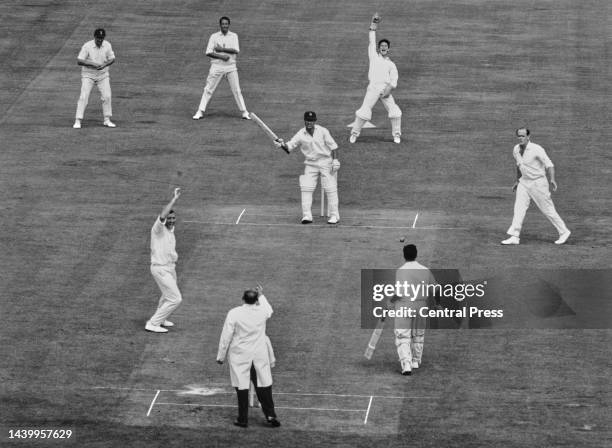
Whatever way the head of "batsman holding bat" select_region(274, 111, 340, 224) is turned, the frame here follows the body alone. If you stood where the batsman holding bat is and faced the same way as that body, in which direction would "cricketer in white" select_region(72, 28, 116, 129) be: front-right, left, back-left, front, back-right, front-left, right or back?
back-right

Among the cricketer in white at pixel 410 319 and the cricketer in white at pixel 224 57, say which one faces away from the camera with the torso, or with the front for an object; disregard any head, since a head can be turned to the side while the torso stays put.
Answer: the cricketer in white at pixel 410 319

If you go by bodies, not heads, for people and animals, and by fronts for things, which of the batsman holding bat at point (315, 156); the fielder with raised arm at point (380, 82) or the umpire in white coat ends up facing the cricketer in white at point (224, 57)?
the umpire in white coat

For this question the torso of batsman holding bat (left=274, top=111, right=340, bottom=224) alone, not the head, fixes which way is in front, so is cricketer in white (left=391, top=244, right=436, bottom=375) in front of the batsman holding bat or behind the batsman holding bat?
in front

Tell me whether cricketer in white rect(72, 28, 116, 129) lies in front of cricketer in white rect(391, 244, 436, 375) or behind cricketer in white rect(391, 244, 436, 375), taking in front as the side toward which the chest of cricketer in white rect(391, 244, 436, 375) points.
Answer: in front

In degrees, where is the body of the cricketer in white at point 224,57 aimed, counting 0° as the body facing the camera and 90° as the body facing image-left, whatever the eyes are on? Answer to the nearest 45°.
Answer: approximately 0°

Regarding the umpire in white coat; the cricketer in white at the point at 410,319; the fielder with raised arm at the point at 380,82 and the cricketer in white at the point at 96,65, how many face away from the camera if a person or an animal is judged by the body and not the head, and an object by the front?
2

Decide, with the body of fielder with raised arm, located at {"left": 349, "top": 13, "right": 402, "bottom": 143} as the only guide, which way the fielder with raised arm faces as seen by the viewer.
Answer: toward the camera

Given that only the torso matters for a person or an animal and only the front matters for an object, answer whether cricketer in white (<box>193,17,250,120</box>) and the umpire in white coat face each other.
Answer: yes

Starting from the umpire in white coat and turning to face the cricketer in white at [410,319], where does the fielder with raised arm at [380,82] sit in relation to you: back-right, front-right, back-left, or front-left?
front-left

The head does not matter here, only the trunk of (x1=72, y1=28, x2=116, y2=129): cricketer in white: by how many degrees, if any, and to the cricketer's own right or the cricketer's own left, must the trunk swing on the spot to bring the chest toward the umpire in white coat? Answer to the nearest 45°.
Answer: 0° — they already face them

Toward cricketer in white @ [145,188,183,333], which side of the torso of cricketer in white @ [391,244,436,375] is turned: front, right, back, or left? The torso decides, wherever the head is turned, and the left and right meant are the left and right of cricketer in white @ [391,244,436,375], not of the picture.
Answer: left

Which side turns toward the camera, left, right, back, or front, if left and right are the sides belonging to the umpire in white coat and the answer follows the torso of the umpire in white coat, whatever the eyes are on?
back

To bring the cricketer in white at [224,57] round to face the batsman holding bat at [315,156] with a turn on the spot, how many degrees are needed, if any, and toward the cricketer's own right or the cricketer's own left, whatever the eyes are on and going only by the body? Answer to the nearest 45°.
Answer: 0° — they already face them

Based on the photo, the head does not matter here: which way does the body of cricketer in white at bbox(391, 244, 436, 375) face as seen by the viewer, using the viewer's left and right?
facing away from the viewer

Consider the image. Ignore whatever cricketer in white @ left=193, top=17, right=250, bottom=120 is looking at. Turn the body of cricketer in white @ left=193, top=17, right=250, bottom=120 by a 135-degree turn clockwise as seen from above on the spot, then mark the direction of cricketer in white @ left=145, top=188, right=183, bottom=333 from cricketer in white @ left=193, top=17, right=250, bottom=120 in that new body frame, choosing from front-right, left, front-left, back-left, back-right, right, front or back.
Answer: back-left

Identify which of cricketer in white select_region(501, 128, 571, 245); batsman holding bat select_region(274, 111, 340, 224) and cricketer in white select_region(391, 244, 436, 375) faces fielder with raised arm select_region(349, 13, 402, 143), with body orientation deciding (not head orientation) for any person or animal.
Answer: cricketer in white select_region(391, 244, 436, 375)

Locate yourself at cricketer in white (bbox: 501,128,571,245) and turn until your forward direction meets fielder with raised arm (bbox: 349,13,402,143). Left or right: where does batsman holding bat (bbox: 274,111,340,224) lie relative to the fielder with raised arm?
left

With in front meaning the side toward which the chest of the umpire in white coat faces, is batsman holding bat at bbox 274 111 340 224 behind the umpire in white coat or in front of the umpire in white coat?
in front

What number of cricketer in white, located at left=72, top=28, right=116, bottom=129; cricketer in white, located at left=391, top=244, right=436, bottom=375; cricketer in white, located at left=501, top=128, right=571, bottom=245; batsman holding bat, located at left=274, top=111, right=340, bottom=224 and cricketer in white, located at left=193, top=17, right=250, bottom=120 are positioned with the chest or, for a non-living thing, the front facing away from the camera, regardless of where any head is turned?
1

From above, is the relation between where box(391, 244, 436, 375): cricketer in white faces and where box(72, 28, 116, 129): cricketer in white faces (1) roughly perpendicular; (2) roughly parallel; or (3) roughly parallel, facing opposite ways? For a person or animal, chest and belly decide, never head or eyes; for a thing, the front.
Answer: roughly parallel, facing opposite ways

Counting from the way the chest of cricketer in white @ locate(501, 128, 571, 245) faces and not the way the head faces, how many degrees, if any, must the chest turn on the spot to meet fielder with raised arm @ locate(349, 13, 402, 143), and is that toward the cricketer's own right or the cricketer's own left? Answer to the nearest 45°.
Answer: approximately 90° to the cricketer's own right
